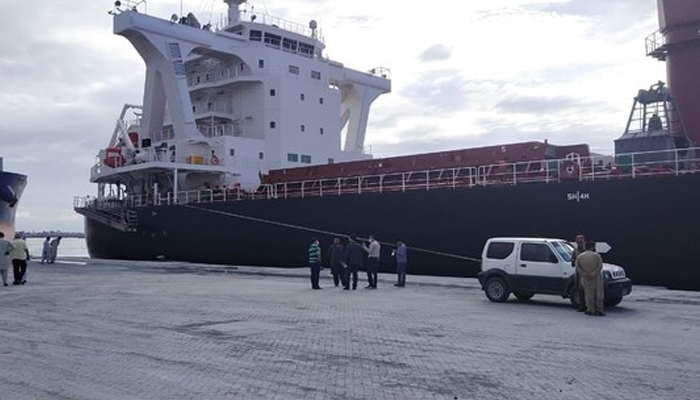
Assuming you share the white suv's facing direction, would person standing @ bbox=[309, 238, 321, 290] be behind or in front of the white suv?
behind

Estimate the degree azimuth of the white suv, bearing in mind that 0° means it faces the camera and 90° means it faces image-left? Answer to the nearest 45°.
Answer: approximately 315°
